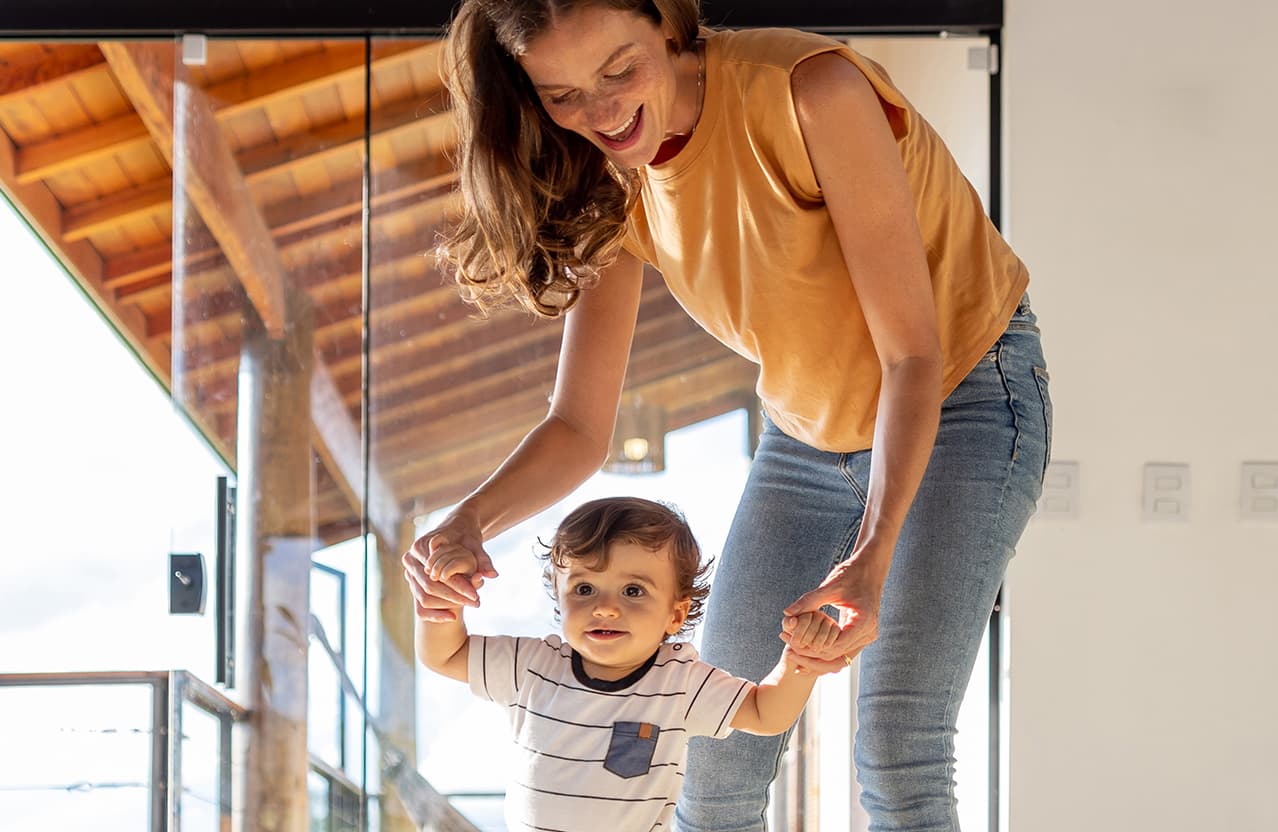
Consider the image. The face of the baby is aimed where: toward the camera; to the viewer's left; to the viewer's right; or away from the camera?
toward the camera

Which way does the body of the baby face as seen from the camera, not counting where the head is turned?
toward the camera

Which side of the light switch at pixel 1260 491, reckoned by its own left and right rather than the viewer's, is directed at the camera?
front

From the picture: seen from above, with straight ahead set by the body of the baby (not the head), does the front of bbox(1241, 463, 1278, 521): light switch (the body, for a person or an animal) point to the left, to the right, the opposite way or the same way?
the same way

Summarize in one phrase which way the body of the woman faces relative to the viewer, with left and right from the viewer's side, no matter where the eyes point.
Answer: facing the viewer and to the left of the viewer

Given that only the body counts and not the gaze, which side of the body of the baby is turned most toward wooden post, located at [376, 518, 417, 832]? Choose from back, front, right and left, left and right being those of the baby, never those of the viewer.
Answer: back

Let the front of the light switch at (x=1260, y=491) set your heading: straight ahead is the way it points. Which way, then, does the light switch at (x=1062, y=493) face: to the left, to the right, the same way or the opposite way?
the same way

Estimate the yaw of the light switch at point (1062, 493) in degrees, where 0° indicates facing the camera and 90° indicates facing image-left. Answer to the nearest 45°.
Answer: approximately 0°

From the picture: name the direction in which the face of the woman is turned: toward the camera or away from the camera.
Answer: toward the camera
